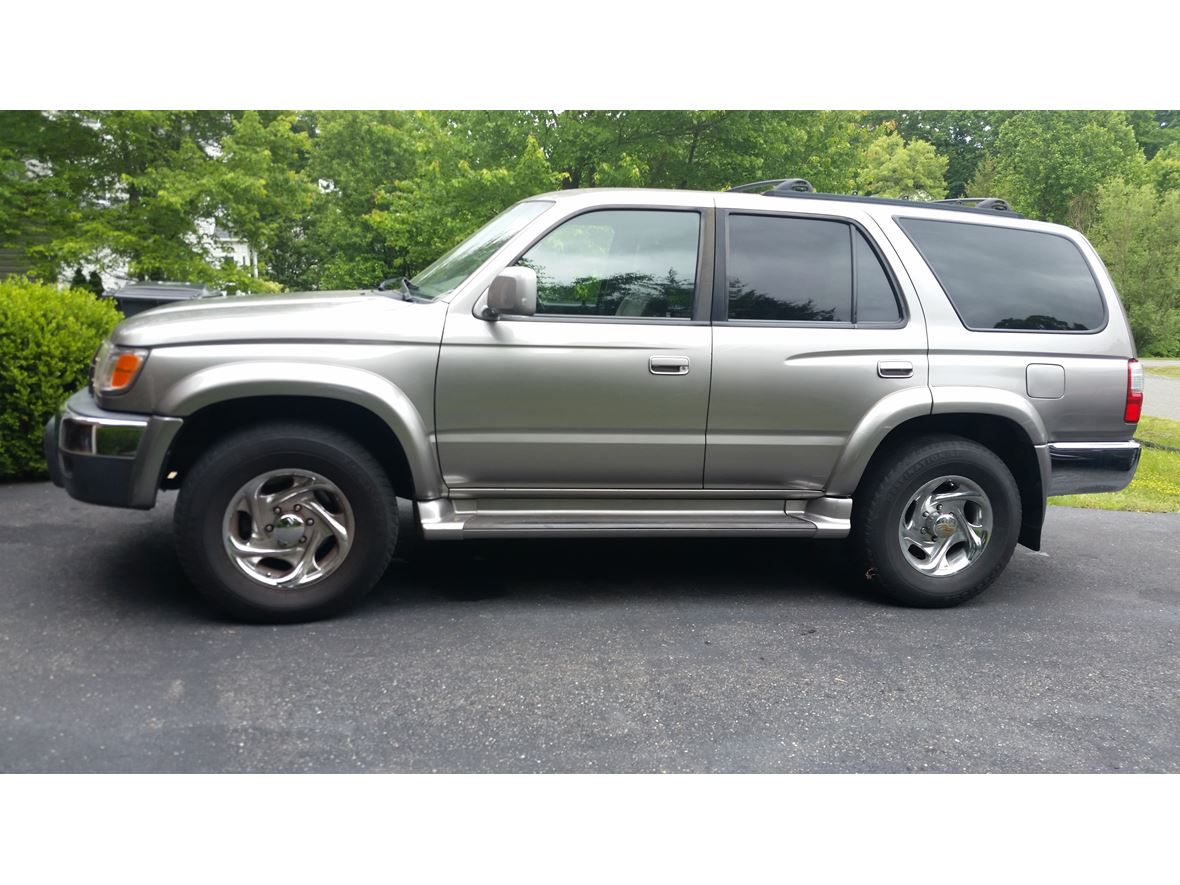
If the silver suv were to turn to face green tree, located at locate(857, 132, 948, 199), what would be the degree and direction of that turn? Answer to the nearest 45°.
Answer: approximately 90° to its right

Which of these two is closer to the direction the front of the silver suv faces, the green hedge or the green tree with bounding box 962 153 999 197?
the green hedge

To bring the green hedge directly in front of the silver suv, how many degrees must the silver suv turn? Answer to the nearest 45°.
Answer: approximately 45° to its right

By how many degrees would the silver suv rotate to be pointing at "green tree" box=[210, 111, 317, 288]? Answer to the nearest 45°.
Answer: approximately 45° to its right

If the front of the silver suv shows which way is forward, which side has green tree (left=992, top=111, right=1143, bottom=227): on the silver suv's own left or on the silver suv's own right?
on the silver suv's own right

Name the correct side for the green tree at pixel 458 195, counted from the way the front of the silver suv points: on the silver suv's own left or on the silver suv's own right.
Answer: on the silver suv's own right

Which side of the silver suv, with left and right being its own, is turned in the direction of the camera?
left

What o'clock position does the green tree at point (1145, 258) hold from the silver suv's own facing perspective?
The green tree is roughly at 4 o'clock from the silver suv.

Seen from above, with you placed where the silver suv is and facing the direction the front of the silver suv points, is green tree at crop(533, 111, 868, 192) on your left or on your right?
on your right
